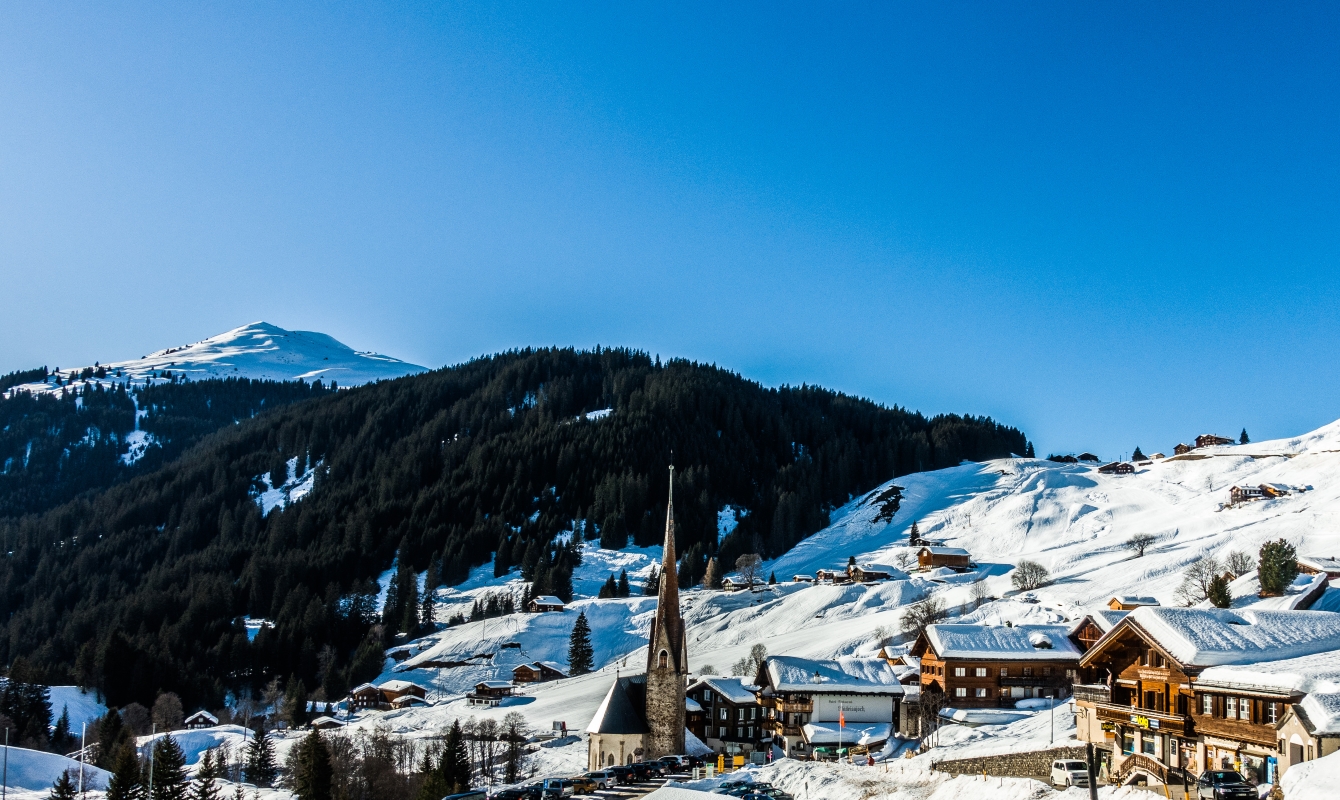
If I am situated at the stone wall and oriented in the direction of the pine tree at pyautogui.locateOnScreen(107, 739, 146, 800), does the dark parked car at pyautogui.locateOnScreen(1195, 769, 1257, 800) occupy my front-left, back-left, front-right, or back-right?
back-left

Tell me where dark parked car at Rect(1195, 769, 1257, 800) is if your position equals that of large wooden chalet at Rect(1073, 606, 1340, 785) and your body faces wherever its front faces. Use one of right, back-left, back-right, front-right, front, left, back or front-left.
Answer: front-left

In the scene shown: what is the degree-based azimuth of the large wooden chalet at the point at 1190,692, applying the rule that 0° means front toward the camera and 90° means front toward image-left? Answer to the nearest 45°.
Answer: approximately 45°

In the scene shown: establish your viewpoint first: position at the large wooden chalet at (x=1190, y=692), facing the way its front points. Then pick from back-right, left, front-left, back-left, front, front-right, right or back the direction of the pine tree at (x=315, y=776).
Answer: front-right

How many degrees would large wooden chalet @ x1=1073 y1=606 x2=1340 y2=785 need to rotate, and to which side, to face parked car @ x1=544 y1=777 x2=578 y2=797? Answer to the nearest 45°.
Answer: approximately 45° to its right

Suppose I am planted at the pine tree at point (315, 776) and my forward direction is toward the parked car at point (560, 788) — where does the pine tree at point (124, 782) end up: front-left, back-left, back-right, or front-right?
back-right

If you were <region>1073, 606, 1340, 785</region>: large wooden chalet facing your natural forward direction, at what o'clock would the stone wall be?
The stone wall is roughly at 1 o'clock from the large wooden chalet.
